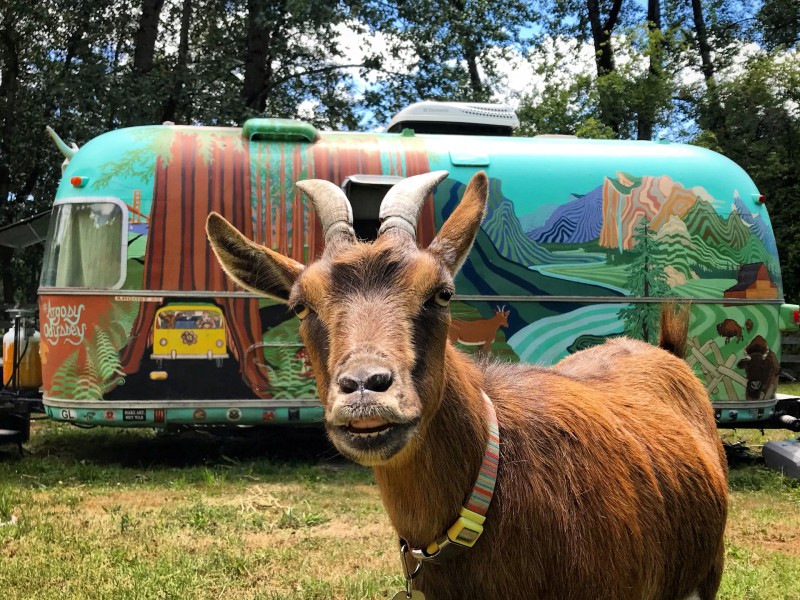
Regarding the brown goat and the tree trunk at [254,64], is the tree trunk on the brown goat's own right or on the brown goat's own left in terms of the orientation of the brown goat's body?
on the brown goat's own right

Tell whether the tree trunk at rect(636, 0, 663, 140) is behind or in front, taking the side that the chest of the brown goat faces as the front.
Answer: behind

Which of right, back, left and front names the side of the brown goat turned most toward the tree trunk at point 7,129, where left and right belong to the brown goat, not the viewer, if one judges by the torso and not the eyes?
right

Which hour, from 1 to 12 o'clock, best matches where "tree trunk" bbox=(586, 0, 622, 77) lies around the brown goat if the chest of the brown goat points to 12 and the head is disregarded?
The tree trunk is roughly at 5 o'clock from the brown goat.

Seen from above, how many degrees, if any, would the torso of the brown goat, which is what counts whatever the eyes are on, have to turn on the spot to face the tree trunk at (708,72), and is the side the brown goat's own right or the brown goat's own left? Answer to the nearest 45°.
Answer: approximately 135° to the brown goat's own right

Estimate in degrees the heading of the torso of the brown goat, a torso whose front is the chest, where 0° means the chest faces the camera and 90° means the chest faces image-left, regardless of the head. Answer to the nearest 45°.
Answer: approximately 45°
